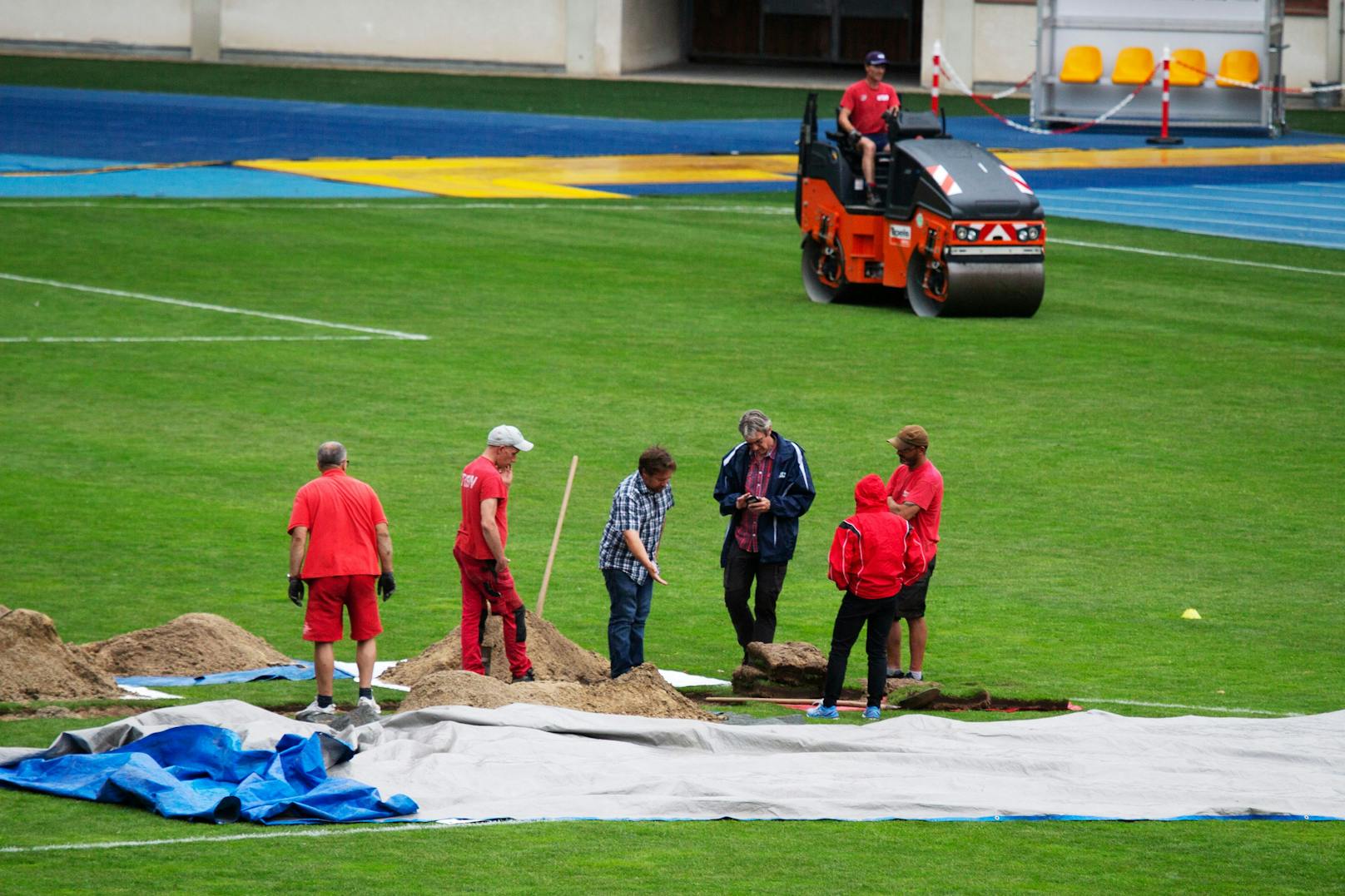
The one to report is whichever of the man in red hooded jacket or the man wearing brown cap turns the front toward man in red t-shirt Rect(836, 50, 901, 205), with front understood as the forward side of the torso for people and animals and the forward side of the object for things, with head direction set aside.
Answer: the man in red hooded jacket

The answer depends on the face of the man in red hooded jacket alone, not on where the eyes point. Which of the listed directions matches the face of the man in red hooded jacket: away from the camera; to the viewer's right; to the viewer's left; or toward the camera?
away from the camera

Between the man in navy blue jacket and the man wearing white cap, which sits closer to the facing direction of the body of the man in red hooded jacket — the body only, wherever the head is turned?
the man in navy blue jacket

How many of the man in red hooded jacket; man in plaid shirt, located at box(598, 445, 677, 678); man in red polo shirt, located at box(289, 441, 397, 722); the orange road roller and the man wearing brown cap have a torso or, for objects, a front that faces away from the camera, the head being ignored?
2

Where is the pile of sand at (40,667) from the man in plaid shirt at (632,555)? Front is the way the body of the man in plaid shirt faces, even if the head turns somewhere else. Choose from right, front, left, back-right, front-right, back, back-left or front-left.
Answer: back-right

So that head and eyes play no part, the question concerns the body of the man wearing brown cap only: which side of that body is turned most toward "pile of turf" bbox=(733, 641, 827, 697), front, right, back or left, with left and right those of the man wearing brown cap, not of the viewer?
front

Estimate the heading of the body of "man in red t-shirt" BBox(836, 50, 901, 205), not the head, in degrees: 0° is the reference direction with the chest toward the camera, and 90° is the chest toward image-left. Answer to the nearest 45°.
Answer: approximately 315°

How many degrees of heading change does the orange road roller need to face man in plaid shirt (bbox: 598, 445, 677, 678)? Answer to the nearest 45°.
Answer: approximately 45° to its right

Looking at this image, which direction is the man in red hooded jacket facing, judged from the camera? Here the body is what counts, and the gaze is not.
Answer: away from the camera

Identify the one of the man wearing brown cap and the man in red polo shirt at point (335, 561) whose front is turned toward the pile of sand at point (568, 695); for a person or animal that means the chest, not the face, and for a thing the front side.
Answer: the man wearing brown cap

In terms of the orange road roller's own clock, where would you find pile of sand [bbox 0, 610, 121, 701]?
The pile of sand is roughly at 2 o'clock from the orange road roller.

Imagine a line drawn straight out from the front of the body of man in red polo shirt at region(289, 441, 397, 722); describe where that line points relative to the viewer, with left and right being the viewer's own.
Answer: facing away from the viewer

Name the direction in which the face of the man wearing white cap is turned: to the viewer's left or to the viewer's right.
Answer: to the viewer's right

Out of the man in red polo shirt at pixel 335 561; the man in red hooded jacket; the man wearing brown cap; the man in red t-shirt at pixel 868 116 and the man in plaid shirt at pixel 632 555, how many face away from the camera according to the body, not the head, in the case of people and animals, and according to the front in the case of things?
2

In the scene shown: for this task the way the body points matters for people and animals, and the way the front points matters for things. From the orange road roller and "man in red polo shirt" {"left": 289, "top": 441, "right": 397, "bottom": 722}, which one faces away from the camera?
the man in red polo shirt

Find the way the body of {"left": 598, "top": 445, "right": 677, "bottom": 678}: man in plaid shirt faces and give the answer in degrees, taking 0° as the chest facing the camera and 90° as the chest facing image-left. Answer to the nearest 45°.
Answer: approximately 315°
